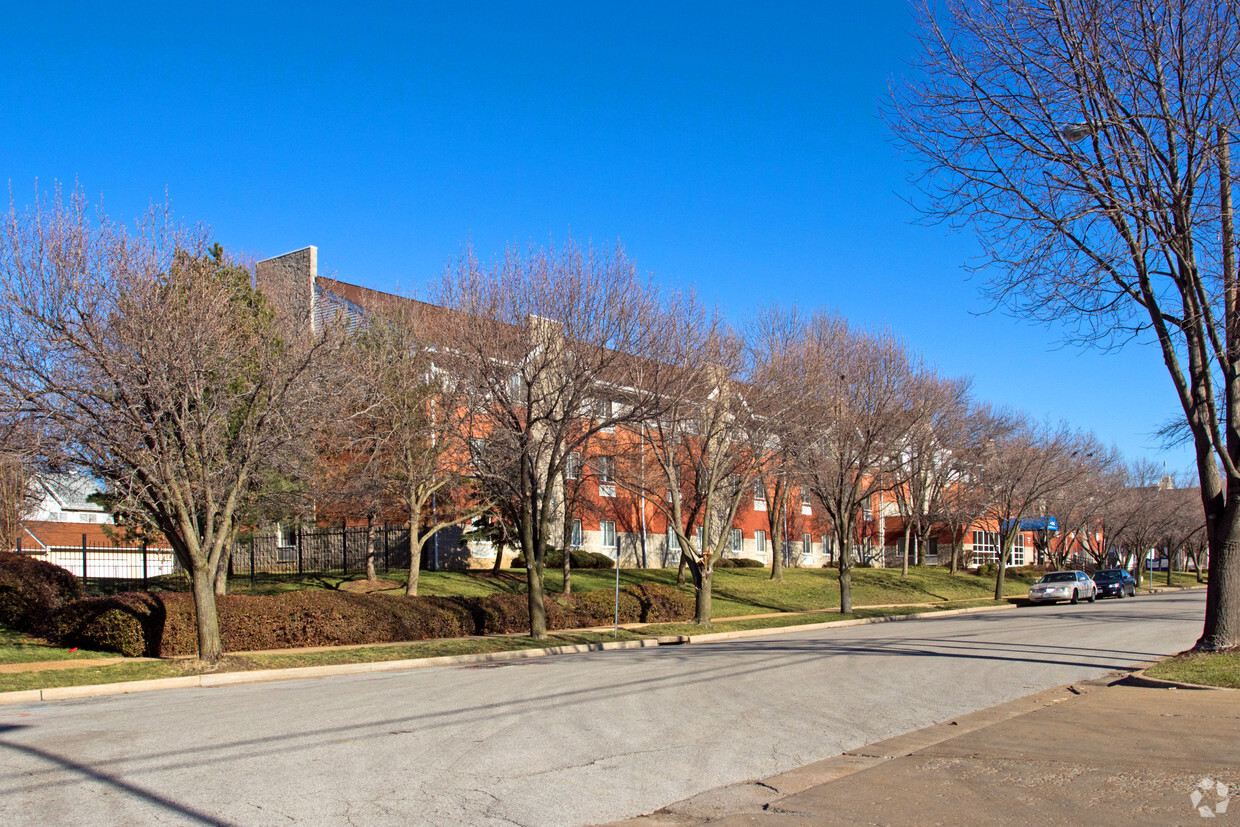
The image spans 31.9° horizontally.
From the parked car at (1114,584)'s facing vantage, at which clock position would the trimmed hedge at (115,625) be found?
The trimmed hedge is roughly at 11 o'clock from the parked car.

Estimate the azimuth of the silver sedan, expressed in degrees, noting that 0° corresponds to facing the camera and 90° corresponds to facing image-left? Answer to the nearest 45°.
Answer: approximately 45°

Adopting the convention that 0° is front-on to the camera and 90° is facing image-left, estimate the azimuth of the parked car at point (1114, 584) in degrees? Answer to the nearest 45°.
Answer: approximately 45°
